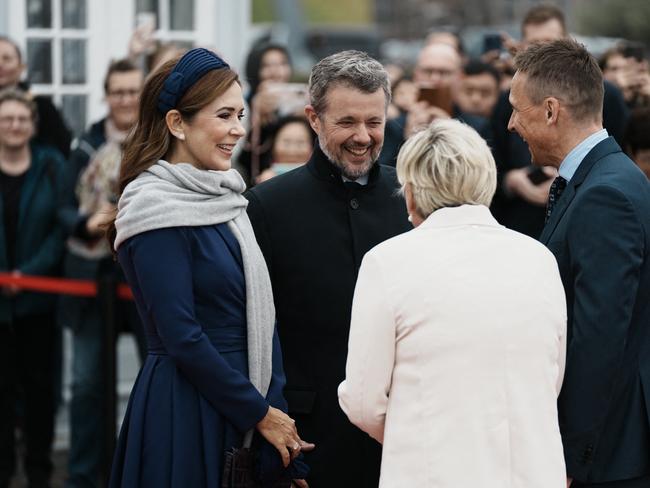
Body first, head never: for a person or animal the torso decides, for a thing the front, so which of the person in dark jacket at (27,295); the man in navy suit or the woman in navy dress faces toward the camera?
the person in dark jacket

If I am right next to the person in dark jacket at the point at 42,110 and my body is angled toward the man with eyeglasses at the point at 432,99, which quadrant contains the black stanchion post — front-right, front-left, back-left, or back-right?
front-right

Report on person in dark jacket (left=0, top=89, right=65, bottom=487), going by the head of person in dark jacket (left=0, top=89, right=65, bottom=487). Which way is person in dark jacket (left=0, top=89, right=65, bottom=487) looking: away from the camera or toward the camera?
toward the camera

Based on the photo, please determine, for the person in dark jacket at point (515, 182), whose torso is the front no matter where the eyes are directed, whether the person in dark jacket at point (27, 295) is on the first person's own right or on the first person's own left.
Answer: on the first person's own right

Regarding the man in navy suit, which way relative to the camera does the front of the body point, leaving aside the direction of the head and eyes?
to the viewer's left

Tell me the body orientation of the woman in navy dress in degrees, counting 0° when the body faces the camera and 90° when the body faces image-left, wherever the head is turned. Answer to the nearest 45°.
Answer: approximately 270°

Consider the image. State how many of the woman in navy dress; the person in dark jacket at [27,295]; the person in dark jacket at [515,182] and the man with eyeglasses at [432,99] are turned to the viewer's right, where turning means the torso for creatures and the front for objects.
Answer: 1

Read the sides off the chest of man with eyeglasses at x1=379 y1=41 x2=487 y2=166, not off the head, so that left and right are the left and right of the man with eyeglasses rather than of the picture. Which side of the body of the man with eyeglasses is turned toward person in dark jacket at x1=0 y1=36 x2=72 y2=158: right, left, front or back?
right

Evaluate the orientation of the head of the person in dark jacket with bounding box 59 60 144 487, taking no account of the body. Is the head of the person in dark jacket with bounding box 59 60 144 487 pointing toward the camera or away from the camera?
toward the camera

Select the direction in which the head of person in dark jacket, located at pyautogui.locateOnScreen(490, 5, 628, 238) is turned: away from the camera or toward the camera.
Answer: toward the camera

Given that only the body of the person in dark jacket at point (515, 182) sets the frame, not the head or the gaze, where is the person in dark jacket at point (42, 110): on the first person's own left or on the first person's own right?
on the first person's own right

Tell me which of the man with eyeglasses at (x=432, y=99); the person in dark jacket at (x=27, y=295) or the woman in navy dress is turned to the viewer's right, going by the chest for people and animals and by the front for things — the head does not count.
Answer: the woman in navy dress

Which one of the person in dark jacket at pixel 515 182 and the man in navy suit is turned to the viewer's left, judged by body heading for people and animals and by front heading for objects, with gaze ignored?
the man in navy suit

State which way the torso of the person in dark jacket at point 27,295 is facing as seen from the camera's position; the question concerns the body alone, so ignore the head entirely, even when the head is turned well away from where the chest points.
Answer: toward the camera

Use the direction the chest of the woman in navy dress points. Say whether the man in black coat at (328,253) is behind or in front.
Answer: in front

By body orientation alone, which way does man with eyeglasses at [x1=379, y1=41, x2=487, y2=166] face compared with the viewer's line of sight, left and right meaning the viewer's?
facing the viewer

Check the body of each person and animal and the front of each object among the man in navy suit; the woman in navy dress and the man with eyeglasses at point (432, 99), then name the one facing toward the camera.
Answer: the man with eyeglasses

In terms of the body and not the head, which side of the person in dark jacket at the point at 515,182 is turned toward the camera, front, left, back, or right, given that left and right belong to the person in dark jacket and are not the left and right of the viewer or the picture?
front

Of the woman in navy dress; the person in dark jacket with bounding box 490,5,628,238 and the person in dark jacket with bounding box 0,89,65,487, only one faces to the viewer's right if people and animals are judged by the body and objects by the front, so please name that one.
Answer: the woman in navy dress
